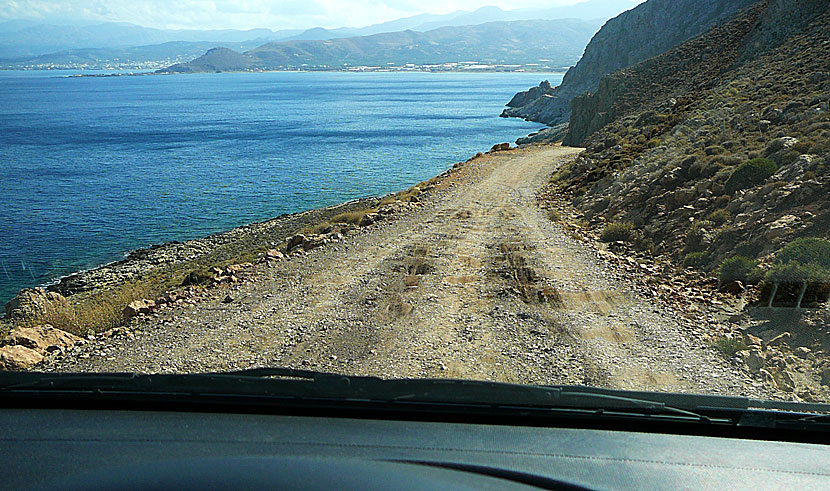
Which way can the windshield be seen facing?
away from the camera
